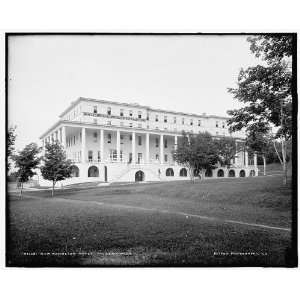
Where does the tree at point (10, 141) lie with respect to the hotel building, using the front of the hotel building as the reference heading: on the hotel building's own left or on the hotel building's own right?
on the hotel building's own right

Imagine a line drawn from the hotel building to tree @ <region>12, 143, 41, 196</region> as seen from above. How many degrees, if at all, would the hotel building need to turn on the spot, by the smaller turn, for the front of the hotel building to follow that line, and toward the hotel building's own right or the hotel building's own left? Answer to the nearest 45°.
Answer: approximately 90° to the hotel building's own right
